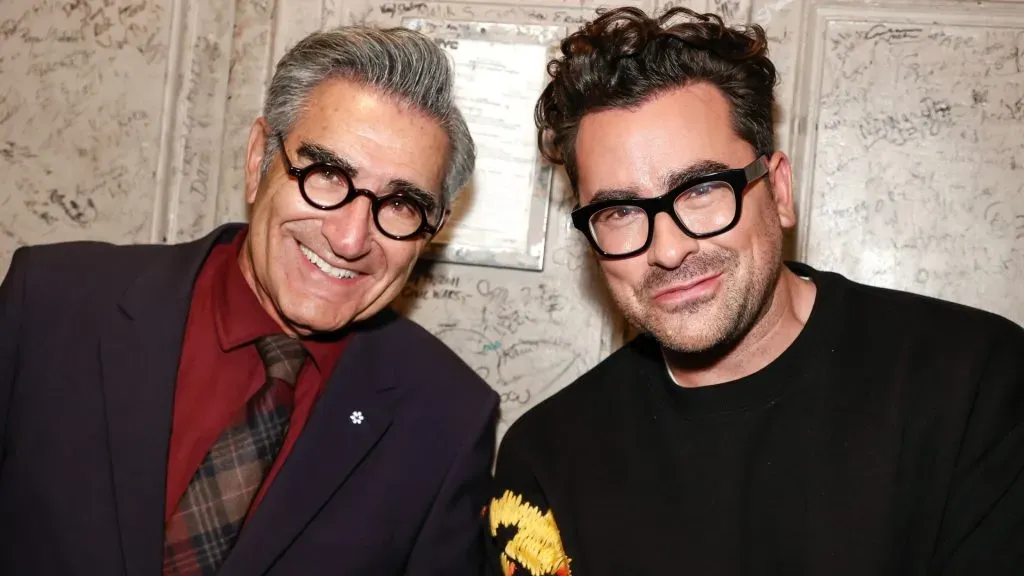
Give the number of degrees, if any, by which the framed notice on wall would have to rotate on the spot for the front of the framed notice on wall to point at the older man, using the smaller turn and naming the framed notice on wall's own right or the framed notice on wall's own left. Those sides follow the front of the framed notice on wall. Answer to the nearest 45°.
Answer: approximately 45° to the framed notice on wall's own right

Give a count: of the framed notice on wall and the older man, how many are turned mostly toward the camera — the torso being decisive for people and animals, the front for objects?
2

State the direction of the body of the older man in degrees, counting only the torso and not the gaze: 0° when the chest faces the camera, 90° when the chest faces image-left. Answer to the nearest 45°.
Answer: approximately 0°

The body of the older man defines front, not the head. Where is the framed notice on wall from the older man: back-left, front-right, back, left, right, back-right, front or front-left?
back-left
